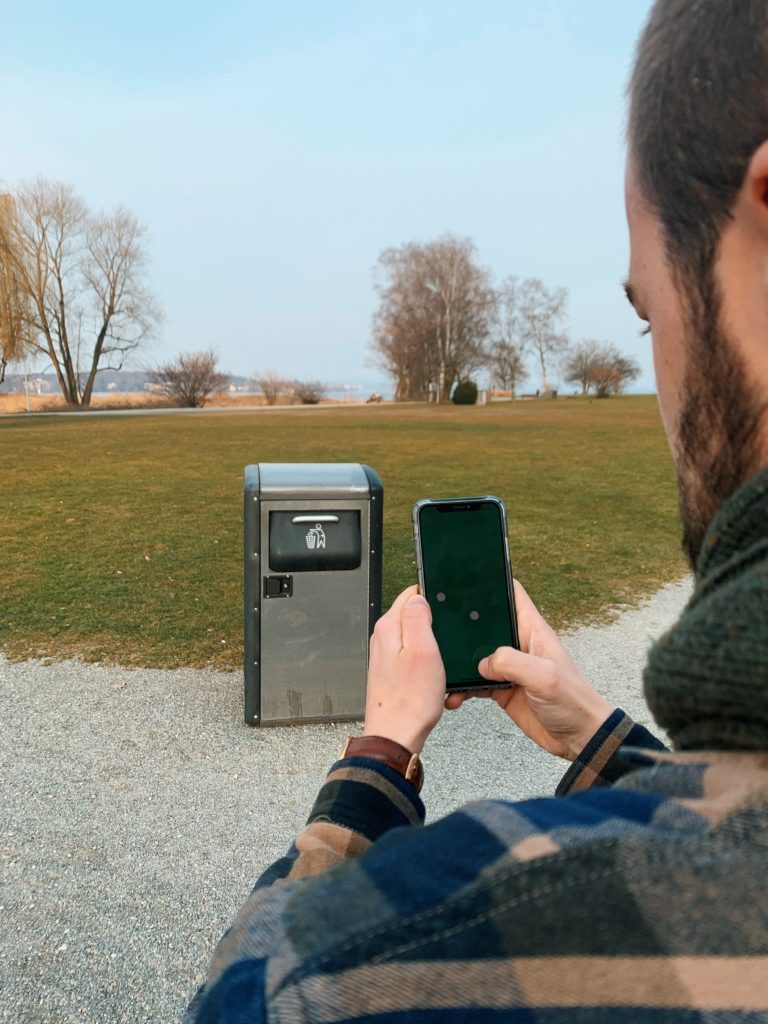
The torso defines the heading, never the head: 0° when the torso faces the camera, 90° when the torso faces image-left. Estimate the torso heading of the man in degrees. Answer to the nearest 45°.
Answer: approximately 135°

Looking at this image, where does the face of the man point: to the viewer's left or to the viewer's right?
to the viewer's left

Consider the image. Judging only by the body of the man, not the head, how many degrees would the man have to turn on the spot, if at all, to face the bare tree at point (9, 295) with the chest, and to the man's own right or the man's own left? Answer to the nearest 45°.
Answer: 0° — they already face it
